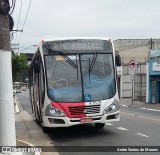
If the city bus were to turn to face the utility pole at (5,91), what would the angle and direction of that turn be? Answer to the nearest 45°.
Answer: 0° — it already faces it

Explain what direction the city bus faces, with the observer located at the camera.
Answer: facing the viewer
